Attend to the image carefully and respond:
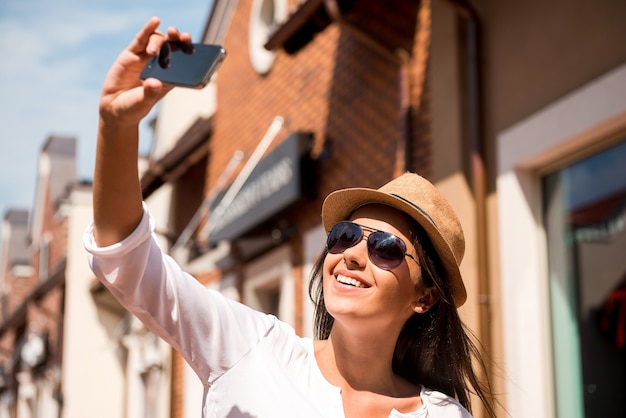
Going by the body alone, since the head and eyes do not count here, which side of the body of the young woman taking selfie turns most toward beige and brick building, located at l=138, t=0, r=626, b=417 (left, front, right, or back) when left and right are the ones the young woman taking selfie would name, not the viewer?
back

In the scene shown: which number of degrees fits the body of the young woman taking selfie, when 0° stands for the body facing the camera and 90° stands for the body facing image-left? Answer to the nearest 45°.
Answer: approximately 45°

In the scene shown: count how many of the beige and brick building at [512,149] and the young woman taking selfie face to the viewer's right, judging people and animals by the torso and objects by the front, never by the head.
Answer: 0

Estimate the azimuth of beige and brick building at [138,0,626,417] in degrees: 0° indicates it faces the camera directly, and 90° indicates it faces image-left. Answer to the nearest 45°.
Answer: approximately 45°

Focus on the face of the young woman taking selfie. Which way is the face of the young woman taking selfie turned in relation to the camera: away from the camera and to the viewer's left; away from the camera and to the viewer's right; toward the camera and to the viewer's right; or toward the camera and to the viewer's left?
toward the camera and to the viewer's left
